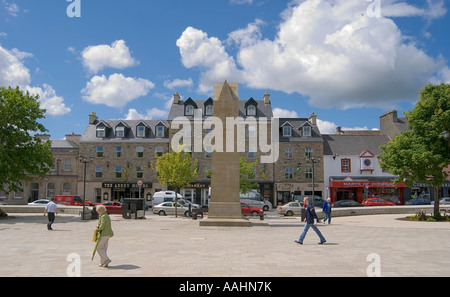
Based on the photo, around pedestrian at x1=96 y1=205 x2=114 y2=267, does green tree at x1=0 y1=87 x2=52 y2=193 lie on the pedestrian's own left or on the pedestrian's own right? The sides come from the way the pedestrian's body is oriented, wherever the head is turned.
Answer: on the pedestrian's own right

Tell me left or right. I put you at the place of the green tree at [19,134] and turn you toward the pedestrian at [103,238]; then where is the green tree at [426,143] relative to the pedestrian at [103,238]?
left

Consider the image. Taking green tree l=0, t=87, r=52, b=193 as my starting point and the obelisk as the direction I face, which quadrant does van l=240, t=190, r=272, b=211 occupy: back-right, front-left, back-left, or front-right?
front-left

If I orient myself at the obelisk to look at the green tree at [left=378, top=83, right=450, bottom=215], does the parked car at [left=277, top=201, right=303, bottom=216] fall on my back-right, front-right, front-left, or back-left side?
front-left

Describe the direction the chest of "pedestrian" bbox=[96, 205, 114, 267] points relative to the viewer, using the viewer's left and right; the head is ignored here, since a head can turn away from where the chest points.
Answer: facing to the left of the viewer

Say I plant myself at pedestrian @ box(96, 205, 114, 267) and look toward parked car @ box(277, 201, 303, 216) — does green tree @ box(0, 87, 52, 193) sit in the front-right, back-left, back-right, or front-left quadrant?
front-left

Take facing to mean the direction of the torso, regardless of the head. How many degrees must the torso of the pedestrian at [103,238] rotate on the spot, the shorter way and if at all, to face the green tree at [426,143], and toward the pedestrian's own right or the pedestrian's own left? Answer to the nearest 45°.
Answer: approximately 135° to the pedestrian's own right
